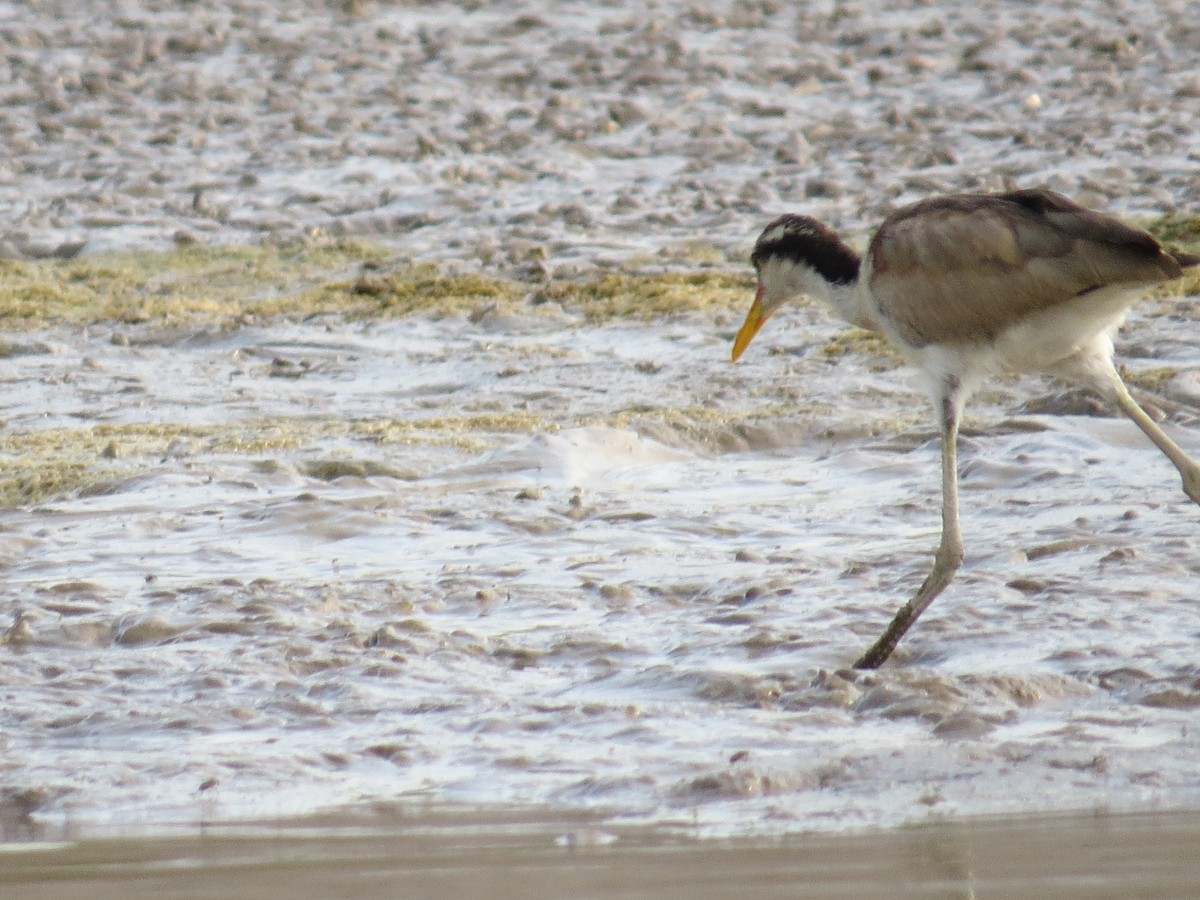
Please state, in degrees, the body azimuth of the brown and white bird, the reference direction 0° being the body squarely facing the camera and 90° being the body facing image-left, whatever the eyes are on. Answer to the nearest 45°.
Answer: approximately 90°
